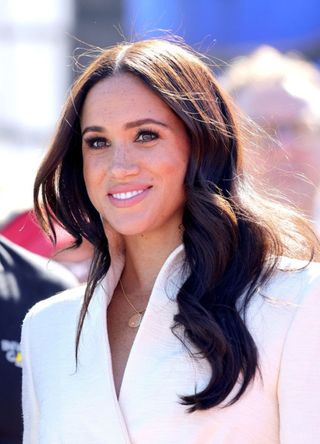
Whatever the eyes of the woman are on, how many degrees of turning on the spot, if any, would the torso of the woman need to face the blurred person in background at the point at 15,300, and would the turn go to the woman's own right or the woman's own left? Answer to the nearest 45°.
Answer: approximately 90° to the woman's own right

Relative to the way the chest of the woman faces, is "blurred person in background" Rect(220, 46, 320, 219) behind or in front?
behind

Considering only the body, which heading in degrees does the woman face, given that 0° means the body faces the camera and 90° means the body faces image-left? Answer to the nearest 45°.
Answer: approximately 45°
